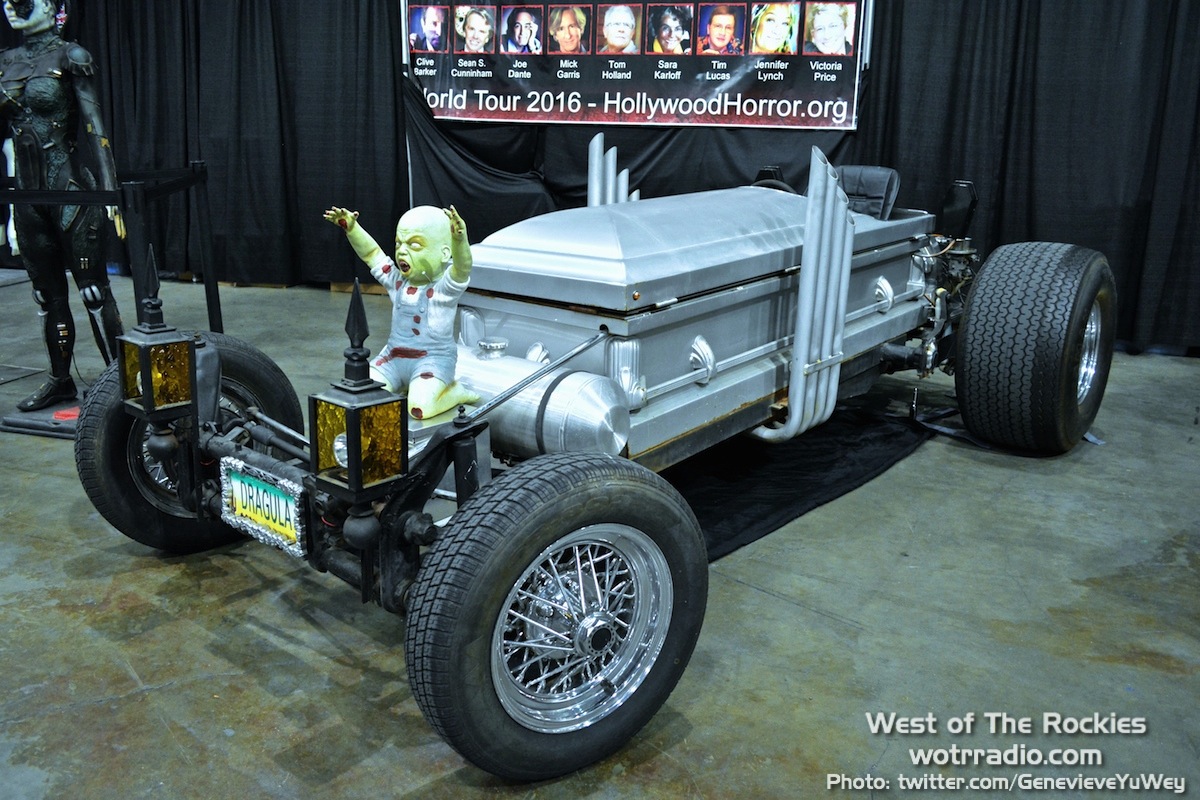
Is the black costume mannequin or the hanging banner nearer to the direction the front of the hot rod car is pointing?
the black costume mannequin

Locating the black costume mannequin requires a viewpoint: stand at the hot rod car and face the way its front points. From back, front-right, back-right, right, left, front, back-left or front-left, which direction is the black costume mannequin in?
right

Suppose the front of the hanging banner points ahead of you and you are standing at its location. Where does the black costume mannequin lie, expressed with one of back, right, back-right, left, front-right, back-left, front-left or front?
front-right

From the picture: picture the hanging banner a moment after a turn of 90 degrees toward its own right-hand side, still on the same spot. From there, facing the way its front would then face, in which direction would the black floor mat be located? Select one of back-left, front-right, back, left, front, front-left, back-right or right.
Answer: left

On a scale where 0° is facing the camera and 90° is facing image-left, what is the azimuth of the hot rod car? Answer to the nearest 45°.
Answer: approximately 45°

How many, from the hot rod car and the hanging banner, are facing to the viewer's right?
0

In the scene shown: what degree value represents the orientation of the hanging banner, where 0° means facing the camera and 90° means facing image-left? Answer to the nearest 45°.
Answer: approximately 0°

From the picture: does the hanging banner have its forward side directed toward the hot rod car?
yes
